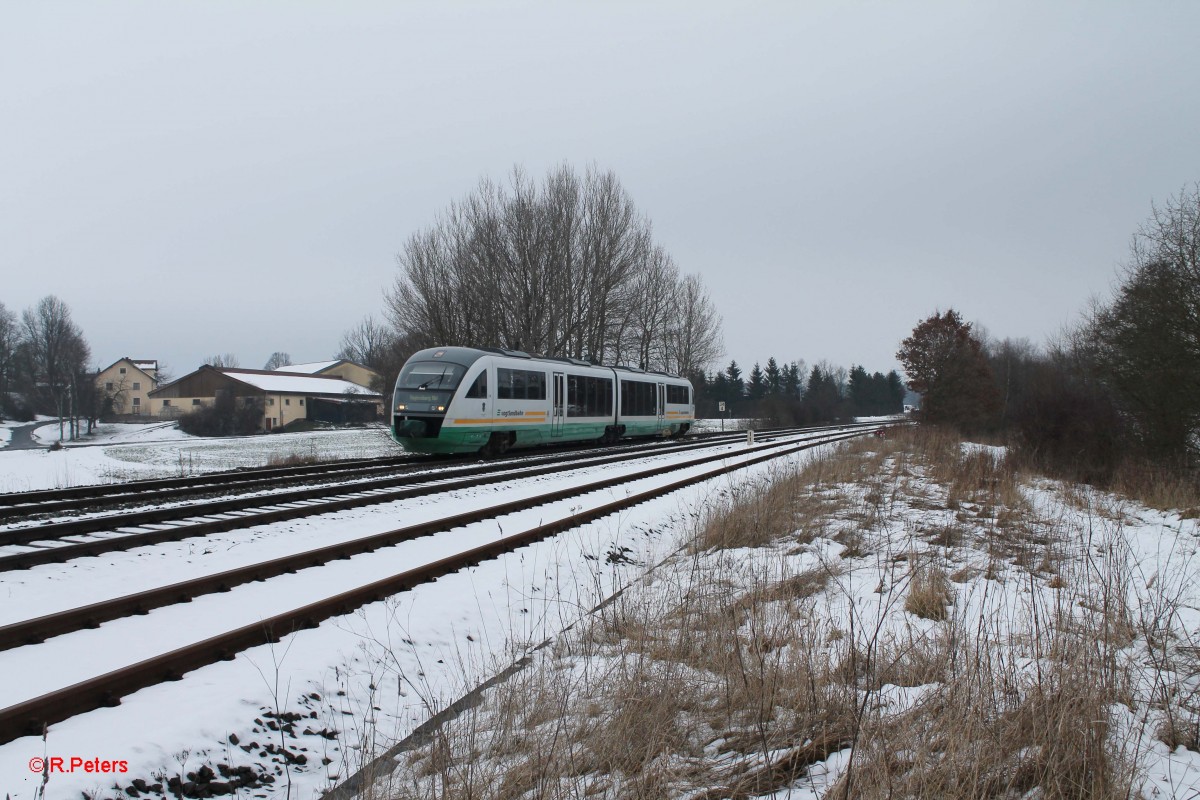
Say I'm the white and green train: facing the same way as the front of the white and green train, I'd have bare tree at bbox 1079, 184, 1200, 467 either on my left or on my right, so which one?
on my left

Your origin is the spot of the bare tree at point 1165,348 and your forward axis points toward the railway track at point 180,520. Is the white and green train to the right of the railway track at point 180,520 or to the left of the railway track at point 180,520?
right

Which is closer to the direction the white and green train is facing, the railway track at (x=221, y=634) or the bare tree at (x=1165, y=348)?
the railway track

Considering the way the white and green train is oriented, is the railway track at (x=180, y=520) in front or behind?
in front

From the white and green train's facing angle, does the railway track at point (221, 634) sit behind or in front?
in front

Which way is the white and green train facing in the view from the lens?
facing the viewer and to the left of the viewer

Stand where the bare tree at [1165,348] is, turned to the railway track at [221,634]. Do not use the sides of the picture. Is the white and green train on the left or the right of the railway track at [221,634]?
right
